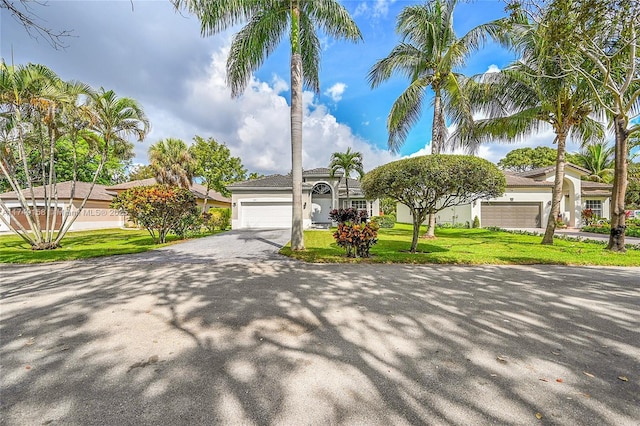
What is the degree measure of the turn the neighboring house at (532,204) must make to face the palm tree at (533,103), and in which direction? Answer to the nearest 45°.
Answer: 0° — it already faces it

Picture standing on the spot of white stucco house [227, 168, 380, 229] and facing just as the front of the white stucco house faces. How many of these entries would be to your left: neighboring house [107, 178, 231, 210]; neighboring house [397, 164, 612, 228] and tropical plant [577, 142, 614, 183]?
2

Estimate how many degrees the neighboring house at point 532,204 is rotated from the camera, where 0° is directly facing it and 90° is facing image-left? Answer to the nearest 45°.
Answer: approximately 0°

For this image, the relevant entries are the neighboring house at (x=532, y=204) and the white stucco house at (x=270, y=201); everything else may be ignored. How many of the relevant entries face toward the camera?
2

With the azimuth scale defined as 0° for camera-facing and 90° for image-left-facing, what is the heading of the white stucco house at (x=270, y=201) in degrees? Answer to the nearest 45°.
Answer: approximately 0°

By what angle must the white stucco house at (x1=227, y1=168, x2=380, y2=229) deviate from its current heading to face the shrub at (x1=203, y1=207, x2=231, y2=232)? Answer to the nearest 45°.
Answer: approximately 90° to its right

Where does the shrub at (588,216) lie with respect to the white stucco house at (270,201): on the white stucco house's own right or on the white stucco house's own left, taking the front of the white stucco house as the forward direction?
on the white stucco house's own left

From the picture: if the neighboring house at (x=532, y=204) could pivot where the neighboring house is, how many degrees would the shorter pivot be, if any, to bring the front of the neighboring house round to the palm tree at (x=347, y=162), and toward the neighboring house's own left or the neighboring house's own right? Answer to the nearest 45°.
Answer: approximately 45° to the neighboring house's own right

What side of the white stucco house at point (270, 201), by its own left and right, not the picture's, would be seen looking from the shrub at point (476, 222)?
left
